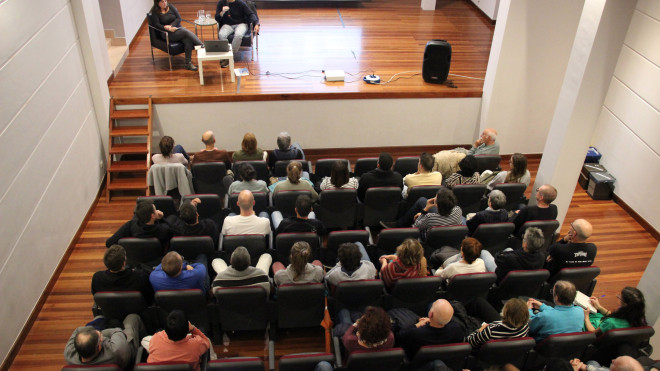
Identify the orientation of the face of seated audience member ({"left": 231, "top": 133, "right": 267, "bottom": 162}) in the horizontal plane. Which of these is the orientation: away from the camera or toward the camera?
away from the camera

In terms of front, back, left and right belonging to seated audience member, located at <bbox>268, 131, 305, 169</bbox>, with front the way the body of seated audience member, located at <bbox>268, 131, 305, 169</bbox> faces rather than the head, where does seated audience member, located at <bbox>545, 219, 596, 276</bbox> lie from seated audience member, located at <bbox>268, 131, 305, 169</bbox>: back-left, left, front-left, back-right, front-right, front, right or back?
back-right

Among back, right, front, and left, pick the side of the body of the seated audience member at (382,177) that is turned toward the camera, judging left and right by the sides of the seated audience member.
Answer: back

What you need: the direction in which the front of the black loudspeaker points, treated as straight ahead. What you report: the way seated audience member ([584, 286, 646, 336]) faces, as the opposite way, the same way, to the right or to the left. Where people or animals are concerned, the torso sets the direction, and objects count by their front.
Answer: the opposite way

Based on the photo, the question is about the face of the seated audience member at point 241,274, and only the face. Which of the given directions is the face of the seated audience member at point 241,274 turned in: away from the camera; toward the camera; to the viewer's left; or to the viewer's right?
away from the camera

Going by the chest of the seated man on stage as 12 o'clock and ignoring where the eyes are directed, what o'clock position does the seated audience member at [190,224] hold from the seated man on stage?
The seated audience member is roughly at 12 o'clock from the seated man on stage.

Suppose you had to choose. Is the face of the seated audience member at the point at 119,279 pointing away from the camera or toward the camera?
away from the camera

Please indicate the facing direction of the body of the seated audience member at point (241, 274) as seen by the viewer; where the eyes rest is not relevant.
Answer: away from the camera

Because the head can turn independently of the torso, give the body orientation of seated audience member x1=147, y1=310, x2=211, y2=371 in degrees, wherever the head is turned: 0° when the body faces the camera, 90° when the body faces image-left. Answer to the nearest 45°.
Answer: approximately 180°

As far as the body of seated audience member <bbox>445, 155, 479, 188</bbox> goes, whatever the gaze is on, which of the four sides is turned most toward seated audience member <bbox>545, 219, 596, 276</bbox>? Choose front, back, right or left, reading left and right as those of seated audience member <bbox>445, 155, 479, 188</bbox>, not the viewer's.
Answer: back

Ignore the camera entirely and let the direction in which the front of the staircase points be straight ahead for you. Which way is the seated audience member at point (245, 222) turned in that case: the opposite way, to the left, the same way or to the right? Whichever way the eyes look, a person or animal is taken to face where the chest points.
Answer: the opposite way

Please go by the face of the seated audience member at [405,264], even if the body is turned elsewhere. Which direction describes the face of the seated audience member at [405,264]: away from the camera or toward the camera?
away from the camera

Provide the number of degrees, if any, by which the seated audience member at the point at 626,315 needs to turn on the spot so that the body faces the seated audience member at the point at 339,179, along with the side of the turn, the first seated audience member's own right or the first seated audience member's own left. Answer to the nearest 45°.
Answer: approximately 45° to the first seated audience member's own left

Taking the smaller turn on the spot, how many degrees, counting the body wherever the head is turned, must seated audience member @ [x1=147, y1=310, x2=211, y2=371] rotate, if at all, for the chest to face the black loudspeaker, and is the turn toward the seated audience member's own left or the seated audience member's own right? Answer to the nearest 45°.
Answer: approximately 45° to the seated audience member's own right

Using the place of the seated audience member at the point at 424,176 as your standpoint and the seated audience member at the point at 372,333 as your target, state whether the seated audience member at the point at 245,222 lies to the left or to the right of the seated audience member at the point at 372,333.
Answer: right

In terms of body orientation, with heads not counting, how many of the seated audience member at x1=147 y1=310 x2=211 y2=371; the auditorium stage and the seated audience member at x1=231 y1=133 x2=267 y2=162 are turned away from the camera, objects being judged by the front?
2
